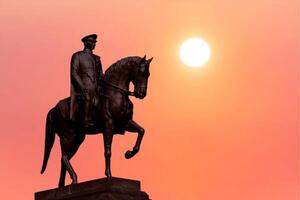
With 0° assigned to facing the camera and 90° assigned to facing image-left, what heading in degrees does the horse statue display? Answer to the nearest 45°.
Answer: approximately 315°
